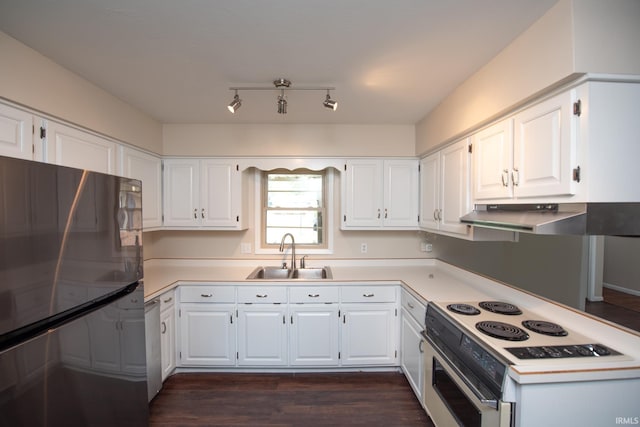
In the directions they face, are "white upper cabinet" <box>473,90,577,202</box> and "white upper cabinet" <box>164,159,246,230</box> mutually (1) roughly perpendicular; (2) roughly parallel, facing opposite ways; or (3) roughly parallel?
roughly perpendicular

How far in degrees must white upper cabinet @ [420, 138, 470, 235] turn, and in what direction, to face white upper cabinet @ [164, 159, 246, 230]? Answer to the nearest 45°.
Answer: approximately 45° to its right

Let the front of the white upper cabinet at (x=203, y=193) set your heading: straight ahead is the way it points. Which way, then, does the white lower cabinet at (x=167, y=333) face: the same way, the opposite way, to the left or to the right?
to the left

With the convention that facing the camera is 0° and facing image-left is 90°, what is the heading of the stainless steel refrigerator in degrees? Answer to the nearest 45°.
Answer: approximately 315°

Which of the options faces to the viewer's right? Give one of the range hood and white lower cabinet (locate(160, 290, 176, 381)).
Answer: the white lower cabinet

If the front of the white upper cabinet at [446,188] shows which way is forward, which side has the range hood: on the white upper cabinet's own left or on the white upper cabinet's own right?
on the white upper cabinet's own left

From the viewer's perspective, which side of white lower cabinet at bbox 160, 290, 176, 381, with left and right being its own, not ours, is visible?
right

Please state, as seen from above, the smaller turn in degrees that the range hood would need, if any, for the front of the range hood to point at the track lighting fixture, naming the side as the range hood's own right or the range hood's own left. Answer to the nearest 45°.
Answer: approximately 45° to the range hood's own right

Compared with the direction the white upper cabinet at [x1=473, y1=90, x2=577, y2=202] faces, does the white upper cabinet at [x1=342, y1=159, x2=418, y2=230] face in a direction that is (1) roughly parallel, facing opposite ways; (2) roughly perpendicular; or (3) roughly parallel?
roughly perpendicular

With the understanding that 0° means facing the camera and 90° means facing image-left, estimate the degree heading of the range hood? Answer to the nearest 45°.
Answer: approximately 45°

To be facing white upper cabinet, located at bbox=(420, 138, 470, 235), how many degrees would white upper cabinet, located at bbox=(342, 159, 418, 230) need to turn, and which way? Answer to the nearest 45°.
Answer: approximately 45° to its left

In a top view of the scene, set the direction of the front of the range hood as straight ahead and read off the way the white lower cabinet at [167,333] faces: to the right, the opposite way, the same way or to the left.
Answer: the opposite way
